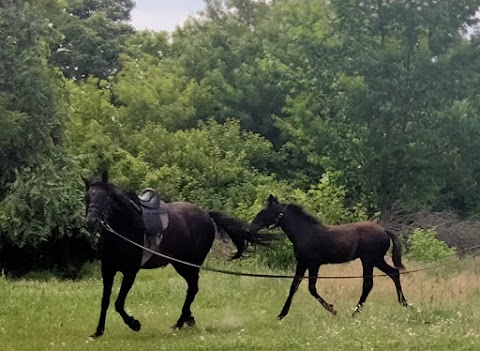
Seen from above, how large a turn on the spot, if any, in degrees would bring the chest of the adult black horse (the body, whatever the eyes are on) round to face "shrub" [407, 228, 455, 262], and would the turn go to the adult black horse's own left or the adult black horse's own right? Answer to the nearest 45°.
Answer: approximately 180°

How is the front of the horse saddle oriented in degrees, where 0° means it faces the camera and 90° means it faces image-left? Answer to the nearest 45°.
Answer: approximately 45°

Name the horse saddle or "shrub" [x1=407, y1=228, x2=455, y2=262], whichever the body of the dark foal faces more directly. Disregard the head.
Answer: the horse saddle

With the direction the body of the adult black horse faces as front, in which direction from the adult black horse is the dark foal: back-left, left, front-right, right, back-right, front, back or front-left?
back

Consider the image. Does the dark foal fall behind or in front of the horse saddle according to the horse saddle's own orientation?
behind

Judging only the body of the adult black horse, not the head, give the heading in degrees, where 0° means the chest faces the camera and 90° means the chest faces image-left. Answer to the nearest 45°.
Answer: approximately 45°

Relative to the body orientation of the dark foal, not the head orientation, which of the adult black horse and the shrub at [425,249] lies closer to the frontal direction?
the adult black horse

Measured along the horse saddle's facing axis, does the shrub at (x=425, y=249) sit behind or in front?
behind

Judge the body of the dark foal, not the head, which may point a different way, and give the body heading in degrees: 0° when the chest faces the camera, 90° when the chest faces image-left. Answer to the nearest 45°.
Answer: approximately 90°
